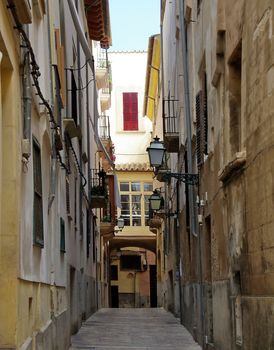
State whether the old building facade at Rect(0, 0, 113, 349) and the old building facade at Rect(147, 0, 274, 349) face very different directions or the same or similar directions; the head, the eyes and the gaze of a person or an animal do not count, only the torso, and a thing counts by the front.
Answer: very different directions

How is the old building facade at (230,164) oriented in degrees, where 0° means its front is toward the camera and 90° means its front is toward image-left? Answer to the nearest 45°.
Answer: approximately 90°

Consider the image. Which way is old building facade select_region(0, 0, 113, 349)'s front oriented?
to the viewer's right

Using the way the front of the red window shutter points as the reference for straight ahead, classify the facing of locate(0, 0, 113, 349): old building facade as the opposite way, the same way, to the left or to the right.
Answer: to the left

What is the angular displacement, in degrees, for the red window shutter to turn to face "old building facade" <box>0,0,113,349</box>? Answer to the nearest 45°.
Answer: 0° — it already faces it

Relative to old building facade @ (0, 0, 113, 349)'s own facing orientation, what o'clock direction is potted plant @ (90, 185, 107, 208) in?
The potted plant is roughly at 9 o'clock from the old building facade.

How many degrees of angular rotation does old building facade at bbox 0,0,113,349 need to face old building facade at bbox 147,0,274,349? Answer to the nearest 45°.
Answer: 0° — it already faces it

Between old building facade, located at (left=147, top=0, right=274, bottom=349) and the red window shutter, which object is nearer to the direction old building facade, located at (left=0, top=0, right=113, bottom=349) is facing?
the old building facade

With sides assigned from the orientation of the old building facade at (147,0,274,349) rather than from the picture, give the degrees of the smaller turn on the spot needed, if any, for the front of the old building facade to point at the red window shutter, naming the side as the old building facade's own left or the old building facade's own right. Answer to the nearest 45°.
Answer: approximately 90° to the old building facade's own right

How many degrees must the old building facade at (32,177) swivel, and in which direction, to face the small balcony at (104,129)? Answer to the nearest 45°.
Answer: approximately 90° to its left

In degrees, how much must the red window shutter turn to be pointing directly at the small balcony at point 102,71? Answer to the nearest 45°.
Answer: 0° — it already faces it
